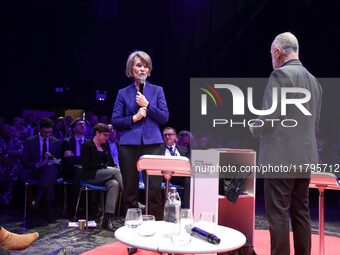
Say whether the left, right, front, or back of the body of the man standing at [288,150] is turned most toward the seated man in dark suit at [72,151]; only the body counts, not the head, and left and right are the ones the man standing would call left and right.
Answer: front

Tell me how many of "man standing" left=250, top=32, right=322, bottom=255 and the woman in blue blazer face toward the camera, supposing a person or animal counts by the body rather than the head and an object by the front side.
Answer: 1

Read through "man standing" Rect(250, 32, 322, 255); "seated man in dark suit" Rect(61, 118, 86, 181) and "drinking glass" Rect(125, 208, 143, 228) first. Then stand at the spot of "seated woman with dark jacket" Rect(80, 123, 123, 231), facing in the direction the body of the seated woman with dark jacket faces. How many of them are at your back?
1

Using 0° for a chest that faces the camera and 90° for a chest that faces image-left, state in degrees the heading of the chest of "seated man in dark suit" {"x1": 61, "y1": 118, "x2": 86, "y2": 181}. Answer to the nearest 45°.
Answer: approximately 315°

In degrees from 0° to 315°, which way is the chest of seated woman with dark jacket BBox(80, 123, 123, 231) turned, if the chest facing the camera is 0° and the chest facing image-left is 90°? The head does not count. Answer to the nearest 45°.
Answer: approximately 315°

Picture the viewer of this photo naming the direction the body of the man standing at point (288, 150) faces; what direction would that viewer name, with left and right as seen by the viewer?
facing away from the viewer and to the left of the viewer

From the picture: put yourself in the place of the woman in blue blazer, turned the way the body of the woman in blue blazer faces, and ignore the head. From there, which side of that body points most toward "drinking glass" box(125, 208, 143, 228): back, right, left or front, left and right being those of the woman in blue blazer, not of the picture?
front

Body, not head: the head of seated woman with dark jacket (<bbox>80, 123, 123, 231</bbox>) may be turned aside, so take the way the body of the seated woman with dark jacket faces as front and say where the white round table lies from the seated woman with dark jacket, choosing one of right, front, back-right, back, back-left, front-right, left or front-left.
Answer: front-right

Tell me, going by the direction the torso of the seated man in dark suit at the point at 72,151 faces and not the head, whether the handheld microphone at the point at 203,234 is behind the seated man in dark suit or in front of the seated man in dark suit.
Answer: in front

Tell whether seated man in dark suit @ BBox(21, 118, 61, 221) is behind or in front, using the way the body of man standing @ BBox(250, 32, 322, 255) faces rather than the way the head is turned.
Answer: in front

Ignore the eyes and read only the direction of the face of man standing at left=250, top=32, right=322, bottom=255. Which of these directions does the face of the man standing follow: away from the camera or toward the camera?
away from the camera

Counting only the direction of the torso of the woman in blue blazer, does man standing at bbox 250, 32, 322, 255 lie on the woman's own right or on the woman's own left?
on the woman's own left

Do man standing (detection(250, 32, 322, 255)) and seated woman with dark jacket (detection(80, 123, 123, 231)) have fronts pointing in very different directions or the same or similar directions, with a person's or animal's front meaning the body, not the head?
very different directions

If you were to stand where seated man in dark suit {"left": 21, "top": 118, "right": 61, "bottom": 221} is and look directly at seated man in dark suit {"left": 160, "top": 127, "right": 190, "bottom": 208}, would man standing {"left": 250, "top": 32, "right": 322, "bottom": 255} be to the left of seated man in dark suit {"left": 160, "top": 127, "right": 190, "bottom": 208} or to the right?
right
